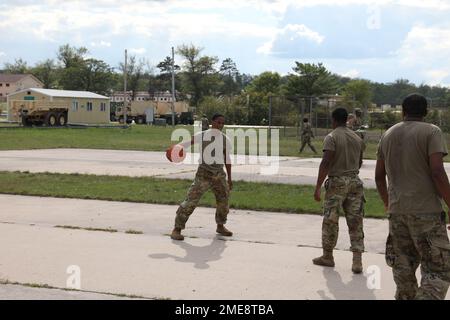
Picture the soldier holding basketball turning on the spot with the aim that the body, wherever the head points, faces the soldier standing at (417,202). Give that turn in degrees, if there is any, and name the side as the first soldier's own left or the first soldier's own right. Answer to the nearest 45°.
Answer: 0° — they already face them

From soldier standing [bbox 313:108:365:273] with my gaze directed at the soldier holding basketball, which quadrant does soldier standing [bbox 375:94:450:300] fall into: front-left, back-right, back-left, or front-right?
back-left

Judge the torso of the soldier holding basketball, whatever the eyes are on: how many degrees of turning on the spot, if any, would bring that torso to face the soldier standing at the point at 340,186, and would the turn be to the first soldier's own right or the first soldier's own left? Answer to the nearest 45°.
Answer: approximately 45° to the first soldier's own left

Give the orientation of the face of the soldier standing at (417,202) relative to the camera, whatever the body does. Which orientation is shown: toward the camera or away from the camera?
away from the camera
